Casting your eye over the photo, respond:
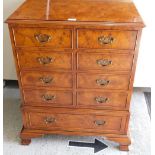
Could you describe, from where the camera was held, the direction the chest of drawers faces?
facing the viewer
